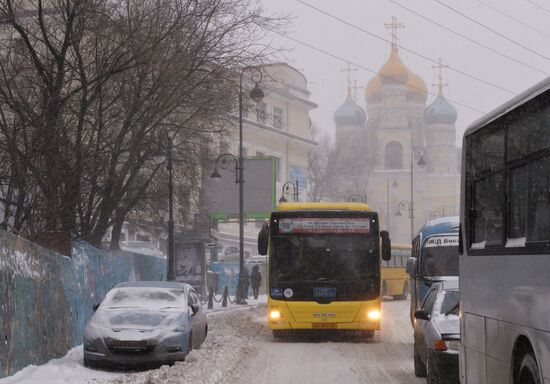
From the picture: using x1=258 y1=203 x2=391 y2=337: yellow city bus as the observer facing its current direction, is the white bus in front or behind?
in front

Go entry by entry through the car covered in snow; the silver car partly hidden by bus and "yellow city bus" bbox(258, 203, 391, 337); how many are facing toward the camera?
3

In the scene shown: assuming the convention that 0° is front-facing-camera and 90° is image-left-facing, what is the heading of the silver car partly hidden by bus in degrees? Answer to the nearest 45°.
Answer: approximately 0°

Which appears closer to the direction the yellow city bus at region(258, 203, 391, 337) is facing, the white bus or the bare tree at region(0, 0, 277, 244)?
the white bus

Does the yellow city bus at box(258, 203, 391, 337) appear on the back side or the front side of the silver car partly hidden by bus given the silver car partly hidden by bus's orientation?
on the back side

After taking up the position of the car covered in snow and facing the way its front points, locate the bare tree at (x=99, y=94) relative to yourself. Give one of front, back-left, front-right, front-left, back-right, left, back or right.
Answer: back

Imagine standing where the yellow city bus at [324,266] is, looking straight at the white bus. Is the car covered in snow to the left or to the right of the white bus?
right

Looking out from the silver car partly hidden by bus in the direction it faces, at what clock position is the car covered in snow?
The car covered in snow is roughly at 4 o'clock from the silver car partly hidden by bus.
